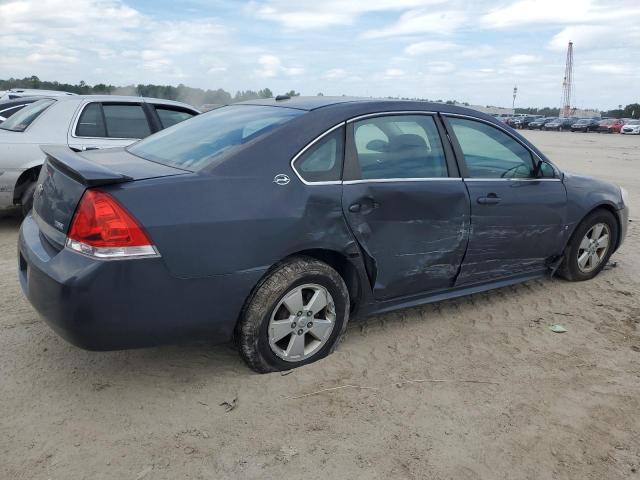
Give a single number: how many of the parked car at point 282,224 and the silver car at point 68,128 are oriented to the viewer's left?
0

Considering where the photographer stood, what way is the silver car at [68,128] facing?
facing away from the viewer and to the right of the viewer

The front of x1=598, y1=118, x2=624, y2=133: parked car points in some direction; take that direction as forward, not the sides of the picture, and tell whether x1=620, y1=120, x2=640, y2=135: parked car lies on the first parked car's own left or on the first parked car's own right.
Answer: on the first parked car's own left

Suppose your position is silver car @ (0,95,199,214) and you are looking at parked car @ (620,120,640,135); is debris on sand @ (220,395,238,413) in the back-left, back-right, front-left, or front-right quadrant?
back-right

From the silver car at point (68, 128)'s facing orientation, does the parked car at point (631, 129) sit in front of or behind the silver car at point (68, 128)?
in front

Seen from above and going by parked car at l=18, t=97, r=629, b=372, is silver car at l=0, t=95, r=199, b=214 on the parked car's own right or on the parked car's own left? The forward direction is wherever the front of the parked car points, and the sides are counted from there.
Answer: on the parked car's own left

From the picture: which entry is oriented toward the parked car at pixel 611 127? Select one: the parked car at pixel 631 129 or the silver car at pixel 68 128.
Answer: the silver car

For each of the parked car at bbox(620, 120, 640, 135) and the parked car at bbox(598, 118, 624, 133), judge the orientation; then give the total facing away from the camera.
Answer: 0

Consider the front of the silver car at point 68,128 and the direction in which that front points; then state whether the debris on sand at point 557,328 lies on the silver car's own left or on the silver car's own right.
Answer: on the silver car's own right

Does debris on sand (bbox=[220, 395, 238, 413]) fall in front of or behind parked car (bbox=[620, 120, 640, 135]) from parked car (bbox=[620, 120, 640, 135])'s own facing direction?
in front

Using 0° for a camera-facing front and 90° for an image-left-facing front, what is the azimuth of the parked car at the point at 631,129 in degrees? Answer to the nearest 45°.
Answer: approximately 45°

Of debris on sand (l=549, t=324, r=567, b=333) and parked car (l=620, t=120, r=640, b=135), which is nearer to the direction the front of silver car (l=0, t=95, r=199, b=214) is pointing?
the parked car

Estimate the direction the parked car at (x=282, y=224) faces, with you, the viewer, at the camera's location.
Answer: facing away from the viewer and to the right of the viewer
